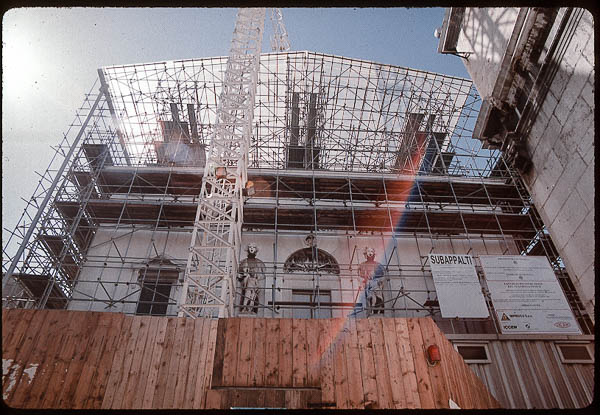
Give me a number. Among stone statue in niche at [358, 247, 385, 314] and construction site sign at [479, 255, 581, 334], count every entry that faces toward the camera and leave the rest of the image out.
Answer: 2

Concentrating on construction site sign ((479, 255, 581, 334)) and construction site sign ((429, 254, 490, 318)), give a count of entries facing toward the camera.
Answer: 2

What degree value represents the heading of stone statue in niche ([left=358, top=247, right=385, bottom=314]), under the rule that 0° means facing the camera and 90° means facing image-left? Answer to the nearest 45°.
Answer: approximately 0°

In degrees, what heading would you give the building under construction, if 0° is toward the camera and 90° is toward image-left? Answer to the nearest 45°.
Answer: approximately 0°

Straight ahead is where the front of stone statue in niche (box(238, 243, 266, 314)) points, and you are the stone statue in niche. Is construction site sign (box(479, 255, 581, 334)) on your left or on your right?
on your left

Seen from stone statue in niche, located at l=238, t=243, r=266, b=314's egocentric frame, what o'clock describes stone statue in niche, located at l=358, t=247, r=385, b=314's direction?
stone statue in niche, located at l=358, t=247, r=385, b=314 is roughly at 9 o'clock from stone statue in niche, located at l=238, t=243, r=266, b=314.

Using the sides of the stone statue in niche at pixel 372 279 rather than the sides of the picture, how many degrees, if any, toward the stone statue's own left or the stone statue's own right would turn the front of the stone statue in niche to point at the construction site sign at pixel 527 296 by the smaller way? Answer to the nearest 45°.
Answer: approximately 90° to the stone statue's own left
